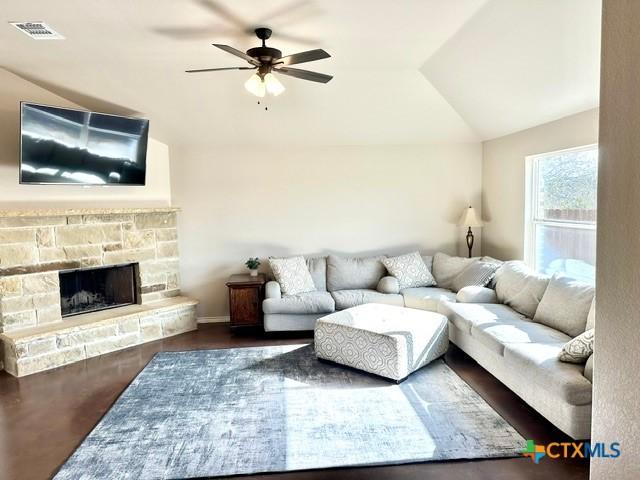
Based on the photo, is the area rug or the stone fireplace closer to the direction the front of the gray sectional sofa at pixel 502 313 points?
the area rug

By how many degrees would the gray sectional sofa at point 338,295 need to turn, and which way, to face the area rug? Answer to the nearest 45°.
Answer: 0° — it already faces it

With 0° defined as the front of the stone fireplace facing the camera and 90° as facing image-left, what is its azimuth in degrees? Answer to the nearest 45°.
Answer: approximately 315°

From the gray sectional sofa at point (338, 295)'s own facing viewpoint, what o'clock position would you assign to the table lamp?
The table lamp is roughly at 8 o'clock from the gray sectional sofa.

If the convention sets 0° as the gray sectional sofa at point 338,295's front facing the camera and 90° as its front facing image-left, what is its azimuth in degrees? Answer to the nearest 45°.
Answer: approximately 0°

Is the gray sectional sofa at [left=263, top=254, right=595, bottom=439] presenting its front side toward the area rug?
yes

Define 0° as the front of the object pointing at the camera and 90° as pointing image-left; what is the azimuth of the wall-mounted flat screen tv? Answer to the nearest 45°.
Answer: approximately 315°

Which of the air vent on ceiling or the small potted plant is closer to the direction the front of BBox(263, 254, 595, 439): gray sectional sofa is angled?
the air vent on ceiling
